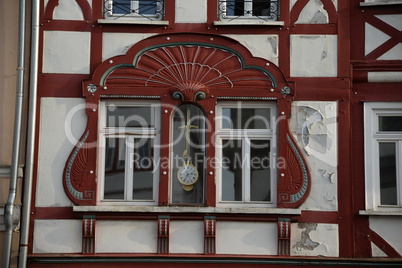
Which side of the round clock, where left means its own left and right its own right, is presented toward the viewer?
front

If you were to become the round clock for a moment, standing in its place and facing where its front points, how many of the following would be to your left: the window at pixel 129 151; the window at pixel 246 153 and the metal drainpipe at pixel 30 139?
1

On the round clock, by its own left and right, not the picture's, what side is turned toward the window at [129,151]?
right

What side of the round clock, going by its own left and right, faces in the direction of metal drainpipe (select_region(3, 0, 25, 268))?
right

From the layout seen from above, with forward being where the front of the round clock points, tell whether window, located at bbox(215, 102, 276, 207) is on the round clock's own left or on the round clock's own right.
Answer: on the round clock's own left
